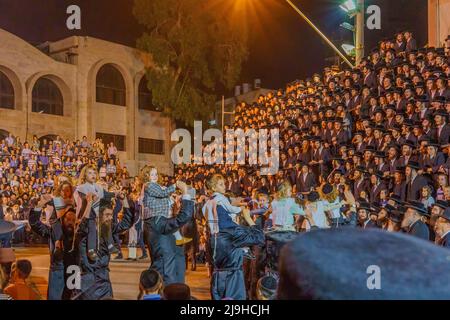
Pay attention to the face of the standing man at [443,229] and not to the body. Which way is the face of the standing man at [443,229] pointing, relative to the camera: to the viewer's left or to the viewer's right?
to the viewer's left

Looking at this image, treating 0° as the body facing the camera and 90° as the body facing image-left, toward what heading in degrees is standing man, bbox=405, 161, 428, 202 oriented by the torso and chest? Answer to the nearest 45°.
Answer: approximately 45°

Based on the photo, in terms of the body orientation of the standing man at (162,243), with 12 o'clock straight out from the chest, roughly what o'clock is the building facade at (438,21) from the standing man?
The building facade is roughly at 12 o'clock from the standing man.

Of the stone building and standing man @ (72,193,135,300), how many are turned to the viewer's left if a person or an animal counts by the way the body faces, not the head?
0

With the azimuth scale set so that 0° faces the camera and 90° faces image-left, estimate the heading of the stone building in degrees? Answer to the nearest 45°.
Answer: approximately 315°

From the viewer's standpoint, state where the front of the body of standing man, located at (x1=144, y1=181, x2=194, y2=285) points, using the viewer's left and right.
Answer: facing away from the viewer and to the right of the viewer

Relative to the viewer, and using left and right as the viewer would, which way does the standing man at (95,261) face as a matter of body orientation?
facing the viewer and to the right of the viewer

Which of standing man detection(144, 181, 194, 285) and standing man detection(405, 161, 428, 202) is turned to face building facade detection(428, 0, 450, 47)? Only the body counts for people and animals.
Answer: standing man detection(144, 181, 194, 285)

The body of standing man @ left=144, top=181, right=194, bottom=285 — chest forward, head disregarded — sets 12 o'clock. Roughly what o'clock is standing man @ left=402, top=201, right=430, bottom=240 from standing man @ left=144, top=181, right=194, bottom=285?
standing man @ left=402, top=201, right=430, bottom=240 is roughly at 1 o'clock from standing man @ left=144, top=181, right=194, bottom=285.

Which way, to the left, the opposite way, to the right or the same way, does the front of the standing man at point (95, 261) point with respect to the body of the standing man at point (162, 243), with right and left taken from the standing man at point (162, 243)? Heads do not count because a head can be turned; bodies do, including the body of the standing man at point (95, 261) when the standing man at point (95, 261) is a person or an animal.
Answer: to the right
